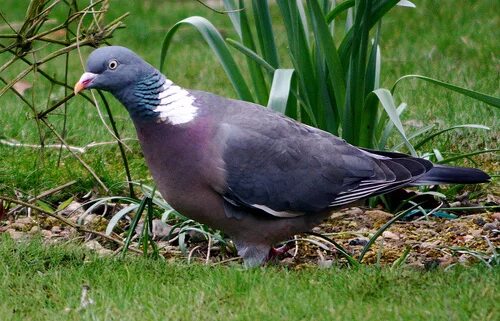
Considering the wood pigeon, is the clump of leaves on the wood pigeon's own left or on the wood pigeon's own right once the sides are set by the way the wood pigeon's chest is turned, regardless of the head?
on the wood pigeon's own right

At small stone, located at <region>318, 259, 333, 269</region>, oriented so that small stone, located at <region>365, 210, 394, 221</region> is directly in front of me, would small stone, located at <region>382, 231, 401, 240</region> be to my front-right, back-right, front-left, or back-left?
front-right

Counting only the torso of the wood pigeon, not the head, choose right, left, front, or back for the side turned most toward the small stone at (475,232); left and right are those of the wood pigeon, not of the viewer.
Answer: back

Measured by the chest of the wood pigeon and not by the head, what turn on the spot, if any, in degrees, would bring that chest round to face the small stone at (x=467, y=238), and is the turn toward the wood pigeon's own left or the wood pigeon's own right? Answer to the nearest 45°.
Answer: approximately 180°

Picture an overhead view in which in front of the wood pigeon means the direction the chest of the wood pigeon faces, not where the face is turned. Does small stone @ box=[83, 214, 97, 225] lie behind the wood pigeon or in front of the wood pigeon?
in front

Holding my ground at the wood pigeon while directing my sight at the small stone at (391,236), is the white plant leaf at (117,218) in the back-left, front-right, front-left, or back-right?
back-left

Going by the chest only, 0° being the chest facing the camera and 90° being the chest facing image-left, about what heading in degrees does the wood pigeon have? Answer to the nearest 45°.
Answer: approximately 90°

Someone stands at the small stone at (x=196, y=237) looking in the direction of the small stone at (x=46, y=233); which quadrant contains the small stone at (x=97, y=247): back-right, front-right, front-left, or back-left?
front-left

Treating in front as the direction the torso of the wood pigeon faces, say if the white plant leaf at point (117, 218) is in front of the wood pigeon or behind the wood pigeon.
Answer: in front

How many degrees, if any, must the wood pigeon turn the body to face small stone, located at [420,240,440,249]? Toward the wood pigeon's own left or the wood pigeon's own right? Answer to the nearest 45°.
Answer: approximately 180°

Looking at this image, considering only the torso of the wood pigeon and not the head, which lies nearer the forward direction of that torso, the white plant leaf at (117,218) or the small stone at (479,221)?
the white plant leaf

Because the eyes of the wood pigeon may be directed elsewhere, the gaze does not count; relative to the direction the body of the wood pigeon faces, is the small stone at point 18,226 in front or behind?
in front
